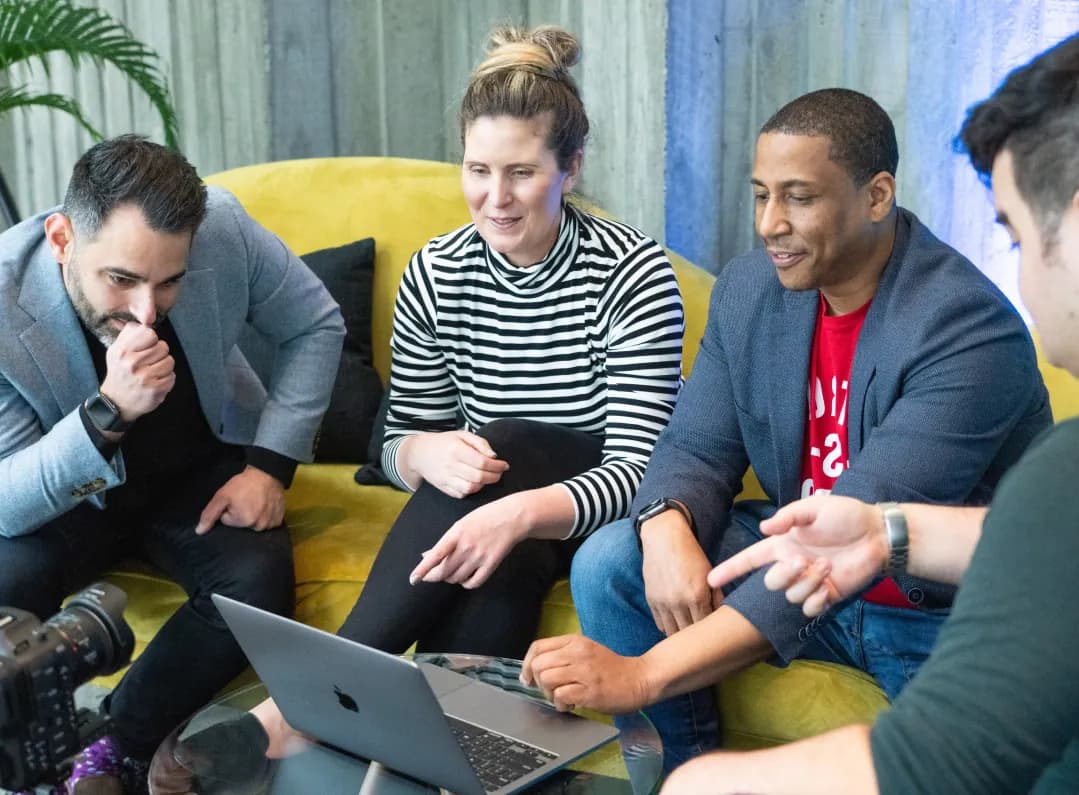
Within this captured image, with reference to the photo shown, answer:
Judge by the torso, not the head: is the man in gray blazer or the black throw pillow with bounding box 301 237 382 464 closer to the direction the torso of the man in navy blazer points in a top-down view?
the man in gray blazer

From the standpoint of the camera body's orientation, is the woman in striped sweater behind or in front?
in front

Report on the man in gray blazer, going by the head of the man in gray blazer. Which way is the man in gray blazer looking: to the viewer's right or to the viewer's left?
to the viewer's right

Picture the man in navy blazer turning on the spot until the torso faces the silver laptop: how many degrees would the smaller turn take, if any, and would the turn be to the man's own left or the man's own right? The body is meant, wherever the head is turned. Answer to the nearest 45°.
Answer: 0° — they already face it

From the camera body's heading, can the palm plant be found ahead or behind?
ahead

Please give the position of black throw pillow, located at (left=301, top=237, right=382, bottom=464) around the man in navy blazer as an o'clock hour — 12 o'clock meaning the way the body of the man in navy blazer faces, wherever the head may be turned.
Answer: The black throw pillow is roughly at 3 o'clock from the man in navy blazer.

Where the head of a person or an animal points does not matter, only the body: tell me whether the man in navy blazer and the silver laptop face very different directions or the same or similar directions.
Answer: very different directions

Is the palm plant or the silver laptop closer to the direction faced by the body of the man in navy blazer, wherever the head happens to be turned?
the silver laptop

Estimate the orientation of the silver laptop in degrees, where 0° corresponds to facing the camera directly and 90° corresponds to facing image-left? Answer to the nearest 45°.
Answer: approximately 225°

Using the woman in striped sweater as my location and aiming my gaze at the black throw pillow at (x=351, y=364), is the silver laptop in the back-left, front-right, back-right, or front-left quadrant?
back-left

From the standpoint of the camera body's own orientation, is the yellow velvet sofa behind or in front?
in front

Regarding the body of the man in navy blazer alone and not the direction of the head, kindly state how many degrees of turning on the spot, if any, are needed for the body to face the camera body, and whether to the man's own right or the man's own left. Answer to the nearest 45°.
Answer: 0° — they already face it
